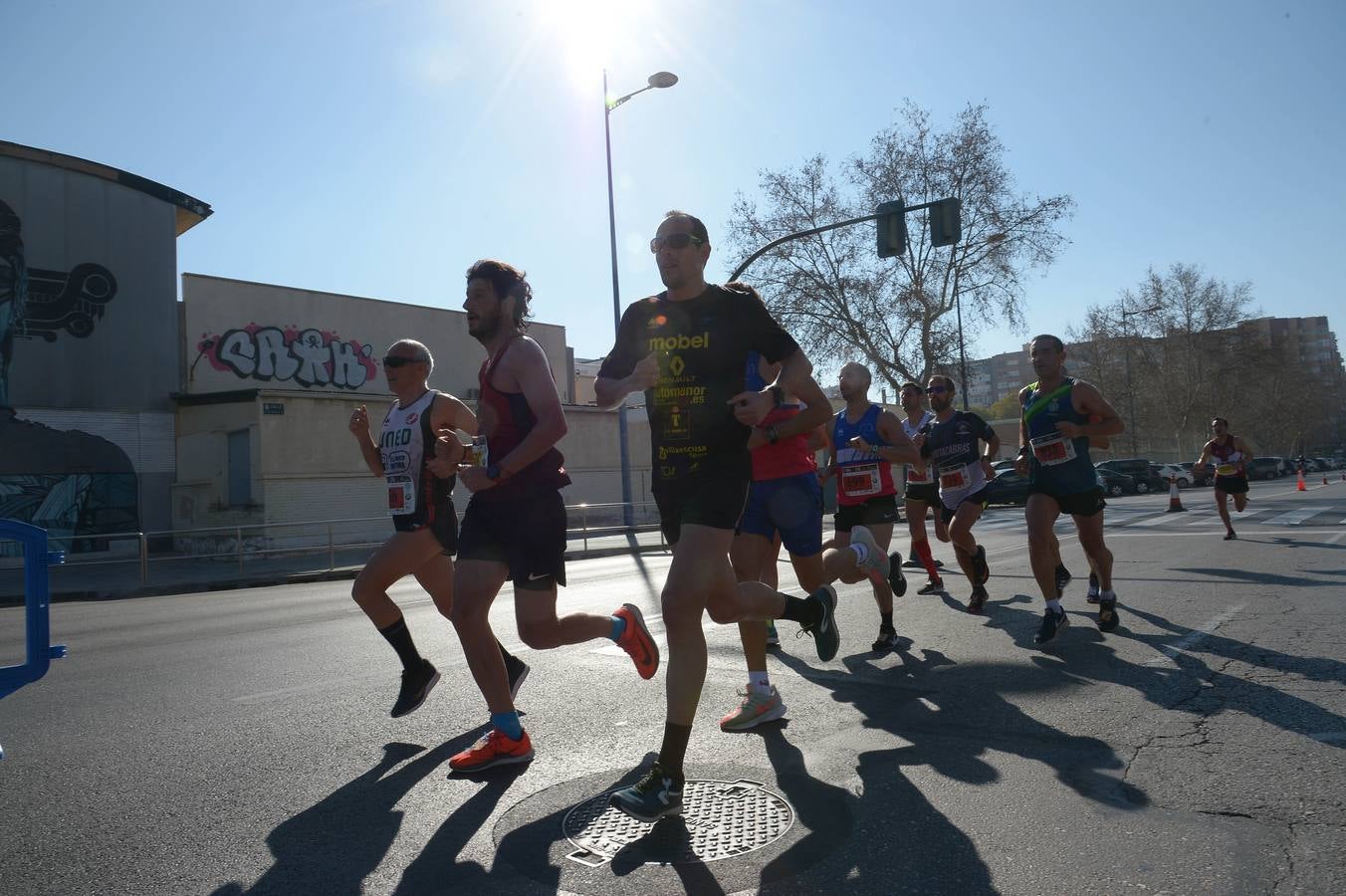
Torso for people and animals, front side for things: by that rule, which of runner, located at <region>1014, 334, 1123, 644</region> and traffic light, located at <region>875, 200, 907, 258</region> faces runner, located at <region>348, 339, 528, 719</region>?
runner, located at <region>1014, 334, 1123, 644</region>

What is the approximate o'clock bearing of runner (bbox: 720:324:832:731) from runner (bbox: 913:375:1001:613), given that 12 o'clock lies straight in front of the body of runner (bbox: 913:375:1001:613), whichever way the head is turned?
runner (bbox: 720:324:832:731) is roughly at 11 o'clock from runner (bbox: 913:375:1001:613).

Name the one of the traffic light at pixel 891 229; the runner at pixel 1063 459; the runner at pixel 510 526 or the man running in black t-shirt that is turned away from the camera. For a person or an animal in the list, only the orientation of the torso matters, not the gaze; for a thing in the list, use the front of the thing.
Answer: the traffic light

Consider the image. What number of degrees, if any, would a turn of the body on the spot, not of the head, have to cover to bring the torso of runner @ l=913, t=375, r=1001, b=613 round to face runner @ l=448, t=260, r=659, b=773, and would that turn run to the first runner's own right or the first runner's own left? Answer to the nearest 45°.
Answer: approximately 45° to the first runner's own left

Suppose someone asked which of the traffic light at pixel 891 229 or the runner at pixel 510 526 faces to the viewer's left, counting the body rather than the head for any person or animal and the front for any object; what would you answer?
the runner

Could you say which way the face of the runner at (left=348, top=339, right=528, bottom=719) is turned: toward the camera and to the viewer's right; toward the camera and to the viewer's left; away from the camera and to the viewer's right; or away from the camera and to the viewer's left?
toward the camera and to the viewer's left

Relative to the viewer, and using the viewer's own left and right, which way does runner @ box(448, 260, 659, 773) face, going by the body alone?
facing to the left of the viewer

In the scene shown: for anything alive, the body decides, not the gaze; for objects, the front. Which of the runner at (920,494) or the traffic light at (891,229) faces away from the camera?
the traffic light

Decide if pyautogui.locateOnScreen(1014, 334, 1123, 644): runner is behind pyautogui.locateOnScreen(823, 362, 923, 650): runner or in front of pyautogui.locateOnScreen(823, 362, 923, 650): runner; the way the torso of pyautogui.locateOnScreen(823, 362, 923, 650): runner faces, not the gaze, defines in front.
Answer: behind

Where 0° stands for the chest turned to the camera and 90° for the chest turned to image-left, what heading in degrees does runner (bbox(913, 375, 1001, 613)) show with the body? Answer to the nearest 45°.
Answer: approximately 45°

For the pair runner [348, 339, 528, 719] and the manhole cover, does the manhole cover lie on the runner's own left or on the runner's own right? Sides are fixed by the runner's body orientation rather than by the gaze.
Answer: on the runner's own left

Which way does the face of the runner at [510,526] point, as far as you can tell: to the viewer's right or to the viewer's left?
to the viewer's left

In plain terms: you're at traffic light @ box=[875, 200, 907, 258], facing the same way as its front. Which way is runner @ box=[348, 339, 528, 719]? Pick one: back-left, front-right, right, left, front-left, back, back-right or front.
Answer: back

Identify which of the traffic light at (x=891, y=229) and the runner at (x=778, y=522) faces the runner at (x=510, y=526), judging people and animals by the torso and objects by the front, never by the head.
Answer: the runner at (x=778, y=522)

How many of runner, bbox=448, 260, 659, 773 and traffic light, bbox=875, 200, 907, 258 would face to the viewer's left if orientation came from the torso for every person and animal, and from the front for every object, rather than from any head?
1

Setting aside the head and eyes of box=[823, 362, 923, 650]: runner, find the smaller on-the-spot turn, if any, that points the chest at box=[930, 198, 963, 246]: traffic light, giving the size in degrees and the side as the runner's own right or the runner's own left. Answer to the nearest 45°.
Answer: approximately 135° to the runner's own right

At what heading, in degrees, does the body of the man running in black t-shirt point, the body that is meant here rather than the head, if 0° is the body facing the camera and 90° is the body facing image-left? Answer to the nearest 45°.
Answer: approximately 45°
